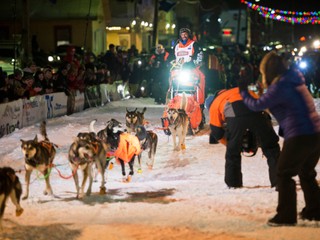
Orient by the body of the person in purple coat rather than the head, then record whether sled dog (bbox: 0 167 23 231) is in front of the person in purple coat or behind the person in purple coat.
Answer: in front

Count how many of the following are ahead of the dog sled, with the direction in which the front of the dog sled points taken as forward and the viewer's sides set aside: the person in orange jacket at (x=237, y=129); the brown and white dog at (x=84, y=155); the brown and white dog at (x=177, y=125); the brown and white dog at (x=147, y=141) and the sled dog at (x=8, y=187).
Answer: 5

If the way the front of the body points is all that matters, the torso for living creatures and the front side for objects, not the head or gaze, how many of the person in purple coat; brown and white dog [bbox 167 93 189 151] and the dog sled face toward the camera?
2

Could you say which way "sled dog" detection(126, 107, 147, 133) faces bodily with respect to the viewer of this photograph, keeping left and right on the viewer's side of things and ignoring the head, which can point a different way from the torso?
facing the viewer and to the left of the viewer

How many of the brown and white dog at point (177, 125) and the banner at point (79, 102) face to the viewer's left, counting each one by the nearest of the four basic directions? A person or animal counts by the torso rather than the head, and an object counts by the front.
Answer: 0

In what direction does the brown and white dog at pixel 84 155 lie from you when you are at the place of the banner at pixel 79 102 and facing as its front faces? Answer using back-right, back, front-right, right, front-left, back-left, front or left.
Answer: front-right

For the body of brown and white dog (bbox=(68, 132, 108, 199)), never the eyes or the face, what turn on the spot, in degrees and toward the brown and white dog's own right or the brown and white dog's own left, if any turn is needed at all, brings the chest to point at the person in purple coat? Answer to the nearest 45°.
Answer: approximately 90° to the brown and white dog's own left

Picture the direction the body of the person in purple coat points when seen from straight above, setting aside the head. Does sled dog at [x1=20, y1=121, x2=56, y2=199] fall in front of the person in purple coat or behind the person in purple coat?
in front

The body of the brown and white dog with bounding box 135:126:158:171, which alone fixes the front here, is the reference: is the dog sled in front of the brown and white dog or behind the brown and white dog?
behind

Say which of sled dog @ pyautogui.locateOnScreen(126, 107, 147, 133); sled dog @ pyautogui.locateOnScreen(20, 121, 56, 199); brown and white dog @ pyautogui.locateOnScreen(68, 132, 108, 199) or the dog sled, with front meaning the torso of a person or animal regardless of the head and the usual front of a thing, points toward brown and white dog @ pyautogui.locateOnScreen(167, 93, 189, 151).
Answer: the dog sled

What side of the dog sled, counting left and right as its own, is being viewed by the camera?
front

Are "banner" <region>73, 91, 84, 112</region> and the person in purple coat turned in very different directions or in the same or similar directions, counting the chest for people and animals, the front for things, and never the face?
very different directions

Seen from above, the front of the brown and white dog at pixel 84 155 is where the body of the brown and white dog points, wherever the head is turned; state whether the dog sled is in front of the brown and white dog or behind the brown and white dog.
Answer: behind

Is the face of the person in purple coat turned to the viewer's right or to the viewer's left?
to the viewer's left

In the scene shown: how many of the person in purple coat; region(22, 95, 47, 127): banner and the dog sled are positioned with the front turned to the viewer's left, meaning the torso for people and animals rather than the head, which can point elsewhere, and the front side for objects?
1
